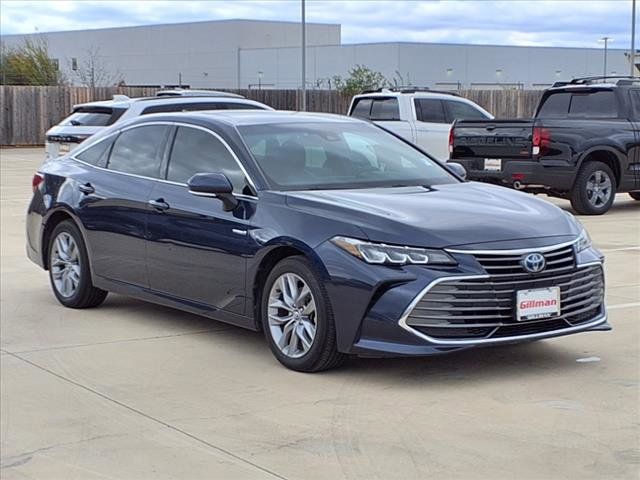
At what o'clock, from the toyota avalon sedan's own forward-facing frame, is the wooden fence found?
The wooden fence is roughly at 7 o'clock from the toyota avalon sedan.

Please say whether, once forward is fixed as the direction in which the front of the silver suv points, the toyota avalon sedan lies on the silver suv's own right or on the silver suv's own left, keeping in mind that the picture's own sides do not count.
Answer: on the silver suv's own right

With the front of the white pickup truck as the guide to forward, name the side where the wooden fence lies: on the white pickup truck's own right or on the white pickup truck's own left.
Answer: on the white pickup truck's own left

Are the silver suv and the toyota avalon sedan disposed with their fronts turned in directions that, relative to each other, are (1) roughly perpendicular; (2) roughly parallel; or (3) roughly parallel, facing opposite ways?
roughly perpendicular

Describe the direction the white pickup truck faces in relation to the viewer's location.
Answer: facing away from the viewer and to the right of the viewer

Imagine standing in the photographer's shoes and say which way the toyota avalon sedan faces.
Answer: facing the viewer and to the right of the viewer

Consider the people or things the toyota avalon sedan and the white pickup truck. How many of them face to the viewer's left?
0

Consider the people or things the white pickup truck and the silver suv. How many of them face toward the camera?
0

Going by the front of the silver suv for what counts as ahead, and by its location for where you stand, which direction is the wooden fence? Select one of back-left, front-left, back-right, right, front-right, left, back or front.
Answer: front-left

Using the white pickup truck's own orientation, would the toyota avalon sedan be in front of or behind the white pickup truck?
behind

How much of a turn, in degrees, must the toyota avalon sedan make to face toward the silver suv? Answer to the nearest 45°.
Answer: approximately 135° to its left

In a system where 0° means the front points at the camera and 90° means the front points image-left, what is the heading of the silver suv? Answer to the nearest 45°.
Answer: approximately 225°

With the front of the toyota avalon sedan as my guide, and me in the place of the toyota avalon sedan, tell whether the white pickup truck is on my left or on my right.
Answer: on my left

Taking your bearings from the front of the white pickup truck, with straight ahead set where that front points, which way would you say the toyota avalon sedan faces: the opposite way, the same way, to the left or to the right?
to the right
